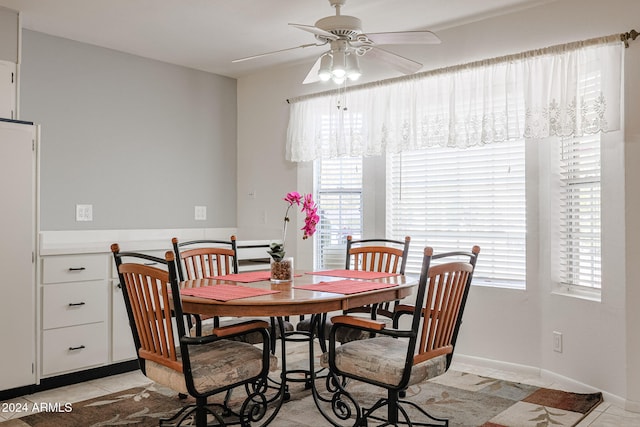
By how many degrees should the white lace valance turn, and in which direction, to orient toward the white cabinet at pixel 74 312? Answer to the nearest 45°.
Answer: approximately 45° to its right

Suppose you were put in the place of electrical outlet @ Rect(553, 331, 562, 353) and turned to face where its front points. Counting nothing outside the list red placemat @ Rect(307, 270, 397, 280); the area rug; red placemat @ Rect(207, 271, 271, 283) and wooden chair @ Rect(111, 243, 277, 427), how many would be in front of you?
4

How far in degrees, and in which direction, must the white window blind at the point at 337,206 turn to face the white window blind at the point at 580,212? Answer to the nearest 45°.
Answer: approximately 45° to its left

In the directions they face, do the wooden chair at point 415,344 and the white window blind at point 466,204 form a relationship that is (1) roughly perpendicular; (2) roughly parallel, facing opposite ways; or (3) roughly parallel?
roughly perpendicular

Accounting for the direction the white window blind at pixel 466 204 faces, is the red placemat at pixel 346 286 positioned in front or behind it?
in front

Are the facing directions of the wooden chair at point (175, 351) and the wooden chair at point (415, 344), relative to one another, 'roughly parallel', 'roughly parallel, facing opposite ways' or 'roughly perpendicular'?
roughly perpendicular

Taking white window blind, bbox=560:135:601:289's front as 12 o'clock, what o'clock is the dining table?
The dining table is roughly at 12 o'clock from the white window blind.

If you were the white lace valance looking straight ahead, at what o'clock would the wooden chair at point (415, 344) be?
The wooden chair is roughly at 11 o'clock from the white lace valance.

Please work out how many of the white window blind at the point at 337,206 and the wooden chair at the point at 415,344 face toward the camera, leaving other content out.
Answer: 1

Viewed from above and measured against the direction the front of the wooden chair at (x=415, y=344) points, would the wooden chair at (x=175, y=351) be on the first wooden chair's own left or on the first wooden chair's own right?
on the first wooden chair's own left

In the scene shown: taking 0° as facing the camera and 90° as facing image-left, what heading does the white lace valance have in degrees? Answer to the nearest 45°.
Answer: approximately 45°

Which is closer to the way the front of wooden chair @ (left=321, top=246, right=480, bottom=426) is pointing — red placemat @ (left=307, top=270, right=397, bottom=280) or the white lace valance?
the red placemat

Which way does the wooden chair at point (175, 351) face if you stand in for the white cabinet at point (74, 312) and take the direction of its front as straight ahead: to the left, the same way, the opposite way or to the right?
to the left
